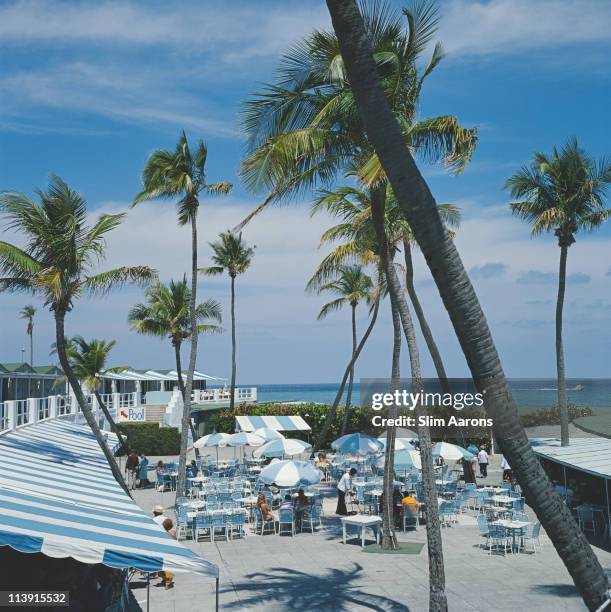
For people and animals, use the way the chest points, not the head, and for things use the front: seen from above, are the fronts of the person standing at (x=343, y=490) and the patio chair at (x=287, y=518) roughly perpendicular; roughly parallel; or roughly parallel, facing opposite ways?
roughly perpendicular

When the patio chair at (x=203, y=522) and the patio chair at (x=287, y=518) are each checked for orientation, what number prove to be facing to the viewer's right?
0

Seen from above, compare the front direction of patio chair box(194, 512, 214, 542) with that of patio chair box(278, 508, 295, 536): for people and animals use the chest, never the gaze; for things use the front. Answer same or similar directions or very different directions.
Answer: same or similar directions

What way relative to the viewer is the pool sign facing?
toward the camera

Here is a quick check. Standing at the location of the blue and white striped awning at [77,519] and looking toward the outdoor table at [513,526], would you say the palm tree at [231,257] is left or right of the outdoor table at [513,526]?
left
